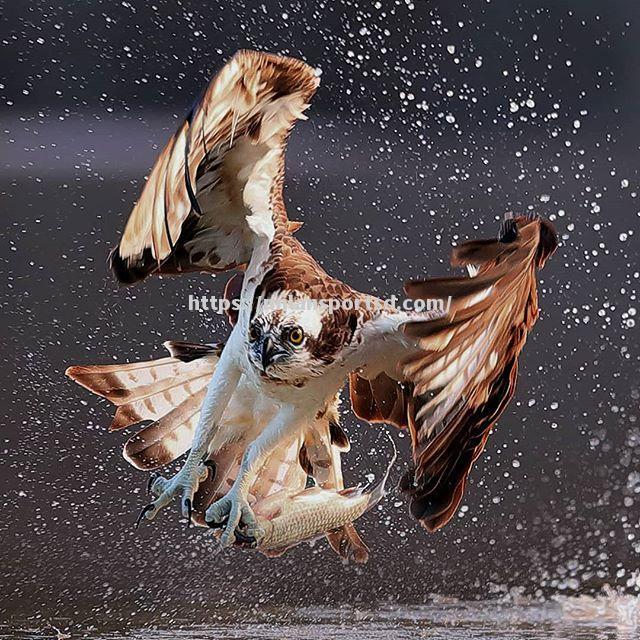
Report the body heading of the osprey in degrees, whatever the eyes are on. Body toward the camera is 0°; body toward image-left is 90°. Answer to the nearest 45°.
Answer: approximately 0°
